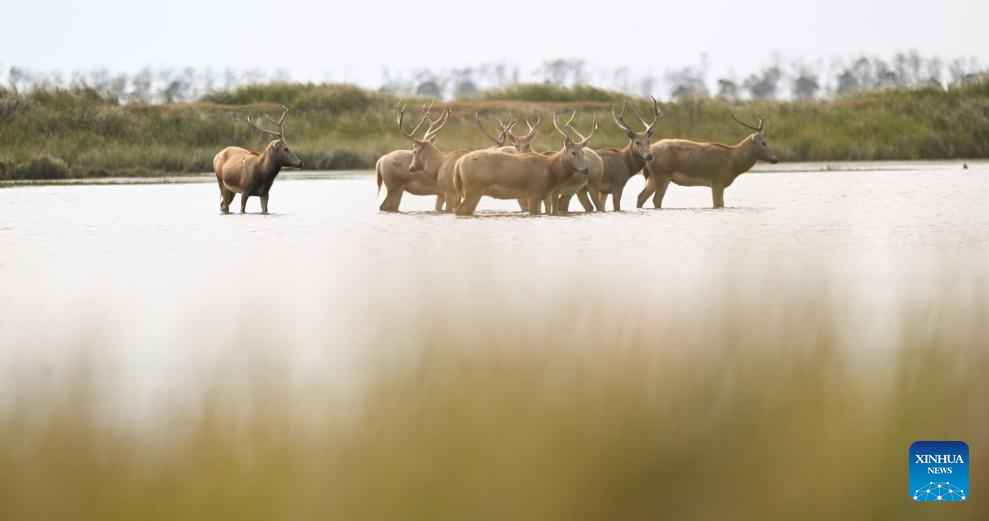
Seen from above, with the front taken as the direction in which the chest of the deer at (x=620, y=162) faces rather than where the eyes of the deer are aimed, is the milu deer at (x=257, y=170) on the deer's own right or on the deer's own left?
on the deer's own right

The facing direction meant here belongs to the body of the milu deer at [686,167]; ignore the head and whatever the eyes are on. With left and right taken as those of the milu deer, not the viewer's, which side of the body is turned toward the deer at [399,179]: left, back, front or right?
back

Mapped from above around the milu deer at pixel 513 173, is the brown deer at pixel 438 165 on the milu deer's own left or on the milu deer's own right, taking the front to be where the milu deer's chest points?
on the milu deer's own left

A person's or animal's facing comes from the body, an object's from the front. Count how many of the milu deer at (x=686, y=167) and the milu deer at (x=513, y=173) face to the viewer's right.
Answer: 2

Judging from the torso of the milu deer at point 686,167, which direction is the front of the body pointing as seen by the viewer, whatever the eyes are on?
to the viewer's right

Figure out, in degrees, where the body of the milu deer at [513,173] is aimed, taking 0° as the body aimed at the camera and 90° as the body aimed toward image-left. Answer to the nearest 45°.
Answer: approximately 270°
